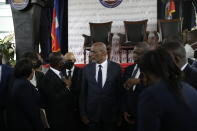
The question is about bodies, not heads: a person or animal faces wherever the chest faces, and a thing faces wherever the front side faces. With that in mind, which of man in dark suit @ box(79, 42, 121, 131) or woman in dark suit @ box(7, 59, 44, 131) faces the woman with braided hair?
man in dark suit @ box(79, 42, 121, 131)

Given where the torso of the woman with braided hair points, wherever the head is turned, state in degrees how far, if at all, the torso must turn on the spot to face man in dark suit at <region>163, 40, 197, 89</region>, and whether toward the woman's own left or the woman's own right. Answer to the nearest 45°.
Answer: approximately 45° to the woman's own right

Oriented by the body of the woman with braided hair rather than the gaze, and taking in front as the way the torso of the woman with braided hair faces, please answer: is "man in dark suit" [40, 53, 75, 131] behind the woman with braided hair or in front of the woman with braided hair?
in front

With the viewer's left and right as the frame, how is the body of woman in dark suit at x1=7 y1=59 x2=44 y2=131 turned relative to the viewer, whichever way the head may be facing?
facing away from the viewer and to the right of the viewer

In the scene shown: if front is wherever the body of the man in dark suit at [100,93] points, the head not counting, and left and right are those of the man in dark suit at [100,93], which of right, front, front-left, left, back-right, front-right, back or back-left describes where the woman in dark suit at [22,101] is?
front-right

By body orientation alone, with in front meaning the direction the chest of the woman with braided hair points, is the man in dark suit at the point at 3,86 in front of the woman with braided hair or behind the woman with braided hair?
in front

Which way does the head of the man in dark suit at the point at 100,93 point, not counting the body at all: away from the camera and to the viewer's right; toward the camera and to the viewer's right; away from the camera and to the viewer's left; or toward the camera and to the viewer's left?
toward the camera and to the viewer's left

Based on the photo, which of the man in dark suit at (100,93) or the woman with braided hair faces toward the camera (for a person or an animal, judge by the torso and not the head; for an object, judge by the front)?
the man in dark suit

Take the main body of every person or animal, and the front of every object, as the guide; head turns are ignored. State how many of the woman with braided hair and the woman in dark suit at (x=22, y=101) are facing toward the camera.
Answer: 0

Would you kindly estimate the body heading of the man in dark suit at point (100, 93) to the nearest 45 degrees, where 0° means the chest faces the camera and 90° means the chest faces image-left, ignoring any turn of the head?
approximately 0°

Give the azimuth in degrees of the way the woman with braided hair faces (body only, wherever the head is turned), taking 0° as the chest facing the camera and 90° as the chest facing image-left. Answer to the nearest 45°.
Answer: approximately 135°

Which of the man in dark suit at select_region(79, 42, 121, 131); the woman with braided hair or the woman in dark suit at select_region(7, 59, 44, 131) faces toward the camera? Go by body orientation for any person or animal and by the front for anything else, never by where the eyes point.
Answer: the man in dark suit at select_region(79, 42, 121, 131)

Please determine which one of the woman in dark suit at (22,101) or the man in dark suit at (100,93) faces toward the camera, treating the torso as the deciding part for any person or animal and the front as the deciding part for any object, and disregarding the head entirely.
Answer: the man in dark suit at (100,93)

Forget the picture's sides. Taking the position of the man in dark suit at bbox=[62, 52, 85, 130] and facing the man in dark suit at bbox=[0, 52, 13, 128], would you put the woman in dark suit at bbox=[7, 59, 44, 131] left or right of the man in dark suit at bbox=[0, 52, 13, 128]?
left

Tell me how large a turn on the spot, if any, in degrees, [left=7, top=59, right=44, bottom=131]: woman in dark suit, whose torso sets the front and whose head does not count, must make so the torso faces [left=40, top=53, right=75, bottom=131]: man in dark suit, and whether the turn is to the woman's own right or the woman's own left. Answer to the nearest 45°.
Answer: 0° — they already face them
